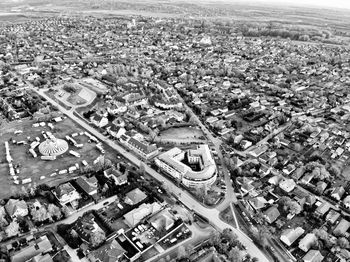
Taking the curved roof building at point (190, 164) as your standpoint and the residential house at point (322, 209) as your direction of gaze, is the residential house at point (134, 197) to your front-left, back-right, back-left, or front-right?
back-right

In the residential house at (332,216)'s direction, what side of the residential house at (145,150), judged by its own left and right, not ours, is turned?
left

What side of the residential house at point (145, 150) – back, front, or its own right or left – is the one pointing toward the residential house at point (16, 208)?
front

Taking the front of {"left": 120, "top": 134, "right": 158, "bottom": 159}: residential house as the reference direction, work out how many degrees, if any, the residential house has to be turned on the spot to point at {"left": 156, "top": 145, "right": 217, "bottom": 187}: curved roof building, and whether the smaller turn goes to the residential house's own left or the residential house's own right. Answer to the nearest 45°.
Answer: approximately 90° to the residential house's own left

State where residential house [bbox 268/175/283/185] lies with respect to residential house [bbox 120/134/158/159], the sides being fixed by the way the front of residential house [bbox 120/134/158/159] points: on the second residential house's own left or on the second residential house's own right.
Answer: on the second residential house's own left

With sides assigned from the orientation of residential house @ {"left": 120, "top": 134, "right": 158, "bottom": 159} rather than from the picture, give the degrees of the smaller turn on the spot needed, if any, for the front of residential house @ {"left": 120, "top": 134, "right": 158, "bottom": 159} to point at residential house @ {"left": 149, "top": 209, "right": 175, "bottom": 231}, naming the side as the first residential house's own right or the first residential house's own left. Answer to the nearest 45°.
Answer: approximately 45° to the first residential house's own left

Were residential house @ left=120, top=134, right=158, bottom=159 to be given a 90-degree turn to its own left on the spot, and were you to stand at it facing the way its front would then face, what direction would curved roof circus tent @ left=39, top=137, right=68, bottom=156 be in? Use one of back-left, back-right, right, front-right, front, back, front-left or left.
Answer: back-right

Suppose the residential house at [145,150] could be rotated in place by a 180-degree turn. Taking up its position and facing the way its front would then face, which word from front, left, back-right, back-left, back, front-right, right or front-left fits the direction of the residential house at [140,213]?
back-right

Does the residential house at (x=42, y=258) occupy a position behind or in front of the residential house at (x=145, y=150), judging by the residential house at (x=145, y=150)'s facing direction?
in front

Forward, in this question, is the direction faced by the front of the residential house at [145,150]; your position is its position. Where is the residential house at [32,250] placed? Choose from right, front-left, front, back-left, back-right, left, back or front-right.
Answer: front

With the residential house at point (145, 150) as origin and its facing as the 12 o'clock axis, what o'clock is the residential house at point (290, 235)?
the residential house at point (290, 235) is roughly at 9 o'clock from the residential house at point (145, 150).

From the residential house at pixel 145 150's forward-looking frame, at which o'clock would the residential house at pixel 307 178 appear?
the residential house at pixel 307 178 is roughly at 8 o'clock from the residential house at pixel 145 150.

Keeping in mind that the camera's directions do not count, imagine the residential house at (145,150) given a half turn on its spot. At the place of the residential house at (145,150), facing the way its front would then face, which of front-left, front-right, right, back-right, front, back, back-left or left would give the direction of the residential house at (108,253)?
back-right

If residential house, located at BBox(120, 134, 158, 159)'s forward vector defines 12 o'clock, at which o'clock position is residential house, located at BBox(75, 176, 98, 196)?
residential house, located at BBox(75, 176, 98, 196) is roughly at 12 o'clock from residential house, located at BBox(120, 134, 158, 159).

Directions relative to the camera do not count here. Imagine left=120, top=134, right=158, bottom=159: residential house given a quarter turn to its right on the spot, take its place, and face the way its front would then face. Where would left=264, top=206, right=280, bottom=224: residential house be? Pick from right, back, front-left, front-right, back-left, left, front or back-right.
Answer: back

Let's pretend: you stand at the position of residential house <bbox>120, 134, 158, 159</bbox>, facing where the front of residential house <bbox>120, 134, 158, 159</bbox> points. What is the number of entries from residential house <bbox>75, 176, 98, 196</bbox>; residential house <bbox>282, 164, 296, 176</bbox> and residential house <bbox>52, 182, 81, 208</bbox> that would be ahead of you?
2

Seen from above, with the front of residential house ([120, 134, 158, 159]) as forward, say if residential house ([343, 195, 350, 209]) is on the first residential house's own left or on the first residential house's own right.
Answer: on the first residential house's own left

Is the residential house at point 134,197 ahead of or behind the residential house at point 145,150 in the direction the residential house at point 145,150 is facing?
ahead

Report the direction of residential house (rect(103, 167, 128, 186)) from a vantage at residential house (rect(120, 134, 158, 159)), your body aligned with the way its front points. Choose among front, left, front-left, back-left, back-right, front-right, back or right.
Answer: front

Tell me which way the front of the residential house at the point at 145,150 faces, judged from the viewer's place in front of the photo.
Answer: facing the viewer and to the left of the viewer

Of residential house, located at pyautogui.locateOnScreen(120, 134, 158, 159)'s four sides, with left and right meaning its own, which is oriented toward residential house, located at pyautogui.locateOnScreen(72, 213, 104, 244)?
front

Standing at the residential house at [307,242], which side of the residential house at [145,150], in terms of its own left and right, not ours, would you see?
left
